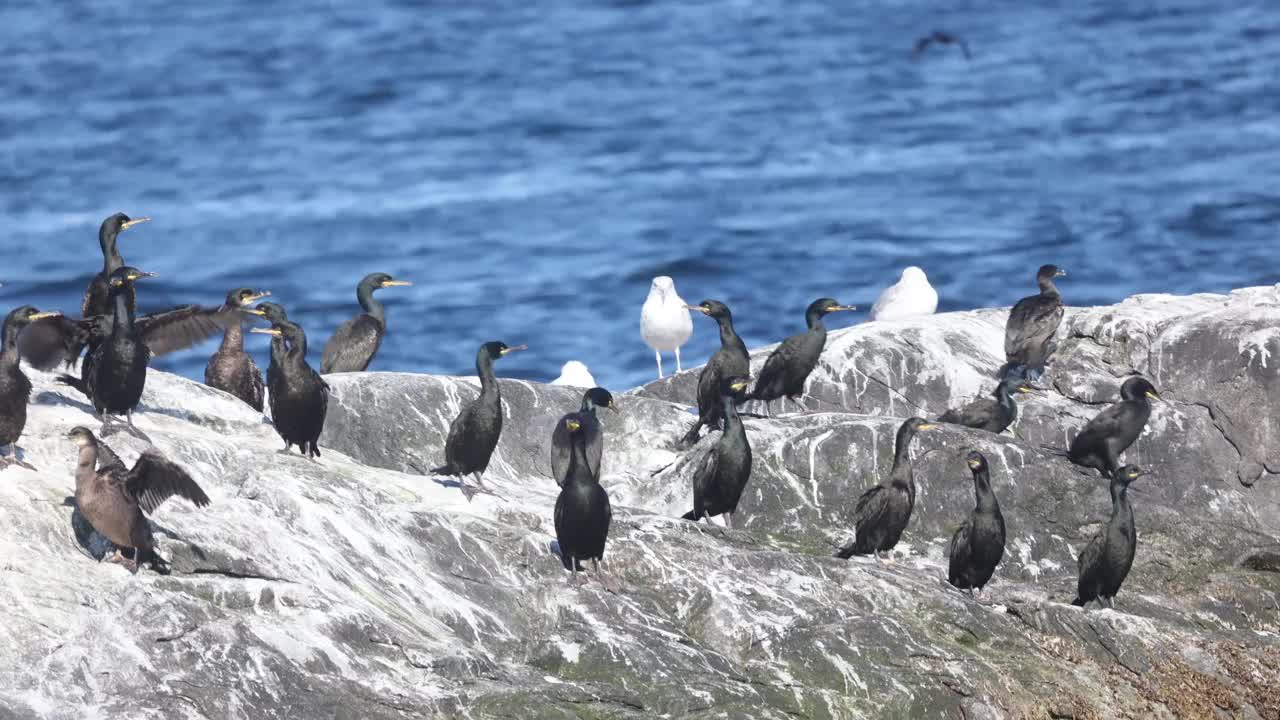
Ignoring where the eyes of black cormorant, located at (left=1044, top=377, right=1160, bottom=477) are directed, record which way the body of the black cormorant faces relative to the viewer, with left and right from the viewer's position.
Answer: facing to the right of the viewer

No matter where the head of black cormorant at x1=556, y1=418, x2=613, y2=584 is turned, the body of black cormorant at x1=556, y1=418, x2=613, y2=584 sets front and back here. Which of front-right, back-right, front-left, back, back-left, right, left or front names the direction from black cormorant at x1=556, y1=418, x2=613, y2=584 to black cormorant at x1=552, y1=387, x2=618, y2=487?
back

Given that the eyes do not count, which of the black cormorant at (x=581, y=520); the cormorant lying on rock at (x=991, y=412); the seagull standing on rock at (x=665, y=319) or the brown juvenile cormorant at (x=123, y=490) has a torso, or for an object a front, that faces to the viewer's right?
the cormorant lying on rock

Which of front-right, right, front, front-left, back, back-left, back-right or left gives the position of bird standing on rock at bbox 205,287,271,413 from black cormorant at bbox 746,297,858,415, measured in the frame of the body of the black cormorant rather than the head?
back

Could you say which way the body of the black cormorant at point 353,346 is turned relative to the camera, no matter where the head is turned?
to the viewer's right

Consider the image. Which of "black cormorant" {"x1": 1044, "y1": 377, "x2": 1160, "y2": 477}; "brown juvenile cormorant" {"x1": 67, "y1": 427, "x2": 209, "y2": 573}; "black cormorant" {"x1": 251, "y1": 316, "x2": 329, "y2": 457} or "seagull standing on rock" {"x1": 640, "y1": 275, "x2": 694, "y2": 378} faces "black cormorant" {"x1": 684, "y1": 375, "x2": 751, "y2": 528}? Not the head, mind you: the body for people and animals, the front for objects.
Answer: the seagull standing on rock

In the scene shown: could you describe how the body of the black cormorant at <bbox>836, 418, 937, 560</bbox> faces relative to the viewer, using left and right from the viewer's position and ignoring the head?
facing to the right of the viewer

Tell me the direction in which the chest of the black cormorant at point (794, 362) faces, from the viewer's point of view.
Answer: to the viewer's right

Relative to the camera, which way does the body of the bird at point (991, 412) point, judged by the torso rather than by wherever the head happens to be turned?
to the viewer's right

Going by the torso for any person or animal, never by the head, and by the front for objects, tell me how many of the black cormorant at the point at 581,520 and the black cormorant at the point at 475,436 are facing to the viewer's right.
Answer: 1
